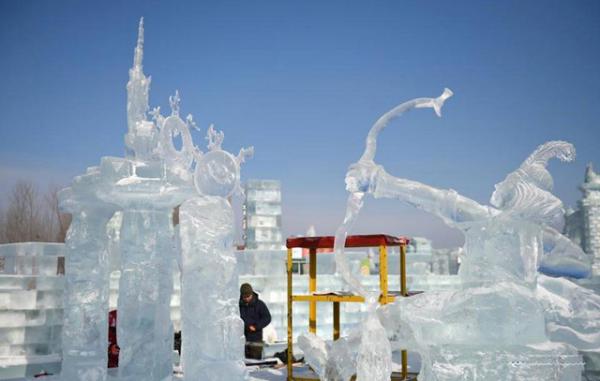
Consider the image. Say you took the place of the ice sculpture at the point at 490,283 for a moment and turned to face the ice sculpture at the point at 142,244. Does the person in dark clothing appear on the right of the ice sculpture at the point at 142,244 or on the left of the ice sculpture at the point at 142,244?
right

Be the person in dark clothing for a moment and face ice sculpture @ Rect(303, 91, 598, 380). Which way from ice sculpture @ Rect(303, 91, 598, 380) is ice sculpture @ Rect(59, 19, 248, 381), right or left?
right

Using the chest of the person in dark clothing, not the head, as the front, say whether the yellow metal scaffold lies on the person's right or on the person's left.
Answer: on the person's left

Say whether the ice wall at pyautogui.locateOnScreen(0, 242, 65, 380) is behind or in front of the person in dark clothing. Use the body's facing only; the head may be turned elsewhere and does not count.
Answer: in front

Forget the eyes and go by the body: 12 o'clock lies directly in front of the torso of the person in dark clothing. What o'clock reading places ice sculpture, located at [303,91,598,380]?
The ice sculpture is roughly at 10 o'clock from the person in dark clothing.

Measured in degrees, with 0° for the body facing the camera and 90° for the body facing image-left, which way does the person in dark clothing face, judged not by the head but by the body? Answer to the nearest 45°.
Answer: approximately 45°

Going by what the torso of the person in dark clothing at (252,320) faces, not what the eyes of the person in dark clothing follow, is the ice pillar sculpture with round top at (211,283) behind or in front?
in front

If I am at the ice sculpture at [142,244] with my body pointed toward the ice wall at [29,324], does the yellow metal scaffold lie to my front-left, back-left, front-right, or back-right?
back-right
